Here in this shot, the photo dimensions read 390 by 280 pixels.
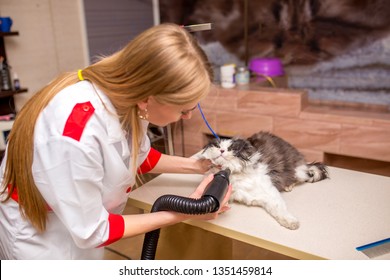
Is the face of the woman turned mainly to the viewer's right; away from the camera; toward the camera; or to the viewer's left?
to the viewer's right

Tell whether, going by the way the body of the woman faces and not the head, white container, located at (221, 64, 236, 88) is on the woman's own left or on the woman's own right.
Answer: on the woman's own left

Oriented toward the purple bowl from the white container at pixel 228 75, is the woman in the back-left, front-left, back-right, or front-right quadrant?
back-right

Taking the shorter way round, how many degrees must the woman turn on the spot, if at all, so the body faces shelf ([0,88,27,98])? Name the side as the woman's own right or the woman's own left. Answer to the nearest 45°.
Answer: approximately 90° to the woman's own left

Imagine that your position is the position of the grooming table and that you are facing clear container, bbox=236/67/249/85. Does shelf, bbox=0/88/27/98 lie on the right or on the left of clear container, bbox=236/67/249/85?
left

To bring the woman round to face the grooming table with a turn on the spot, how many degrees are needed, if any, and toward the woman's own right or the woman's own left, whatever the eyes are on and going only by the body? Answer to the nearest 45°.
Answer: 0° — they already face it

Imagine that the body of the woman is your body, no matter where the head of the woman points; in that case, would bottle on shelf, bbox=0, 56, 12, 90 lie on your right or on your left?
on your left

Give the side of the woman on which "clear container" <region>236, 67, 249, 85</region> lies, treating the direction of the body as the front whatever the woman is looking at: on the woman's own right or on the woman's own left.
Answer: on the woman's own left

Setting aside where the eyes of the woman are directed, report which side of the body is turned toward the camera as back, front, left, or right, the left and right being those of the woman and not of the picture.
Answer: right

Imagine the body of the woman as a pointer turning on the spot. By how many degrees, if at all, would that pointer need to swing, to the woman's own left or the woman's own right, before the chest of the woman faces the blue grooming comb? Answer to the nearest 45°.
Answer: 0° — they already face it

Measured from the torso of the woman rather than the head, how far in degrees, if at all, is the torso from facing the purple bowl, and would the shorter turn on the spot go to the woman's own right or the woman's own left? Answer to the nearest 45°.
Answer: approximately 45° to the woman's own left
